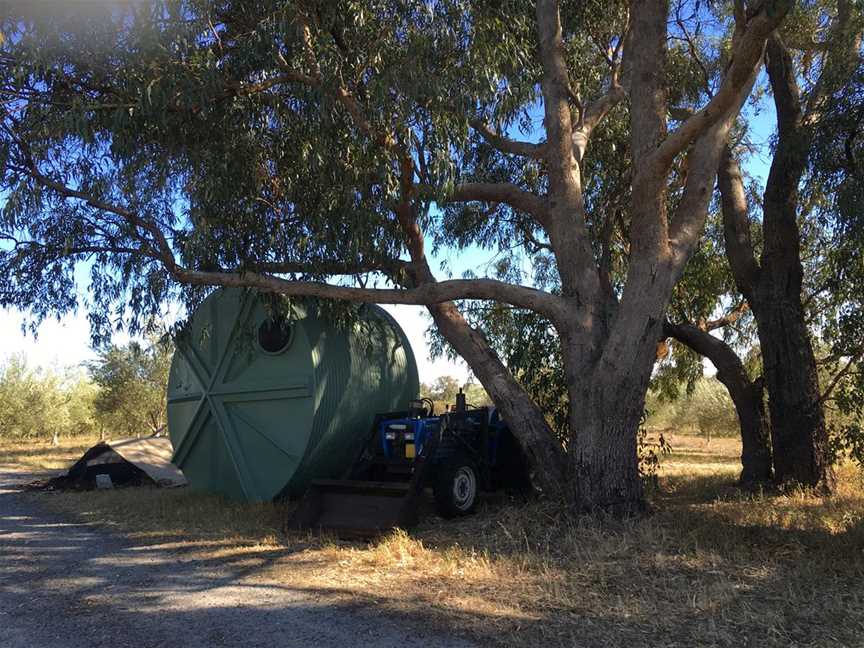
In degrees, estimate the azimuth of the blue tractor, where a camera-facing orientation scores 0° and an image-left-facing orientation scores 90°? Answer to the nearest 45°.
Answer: approximately 45°

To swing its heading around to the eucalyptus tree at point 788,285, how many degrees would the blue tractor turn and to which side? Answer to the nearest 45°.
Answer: approximately 135° to its left

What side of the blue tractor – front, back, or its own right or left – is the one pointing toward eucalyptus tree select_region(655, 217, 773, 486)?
back

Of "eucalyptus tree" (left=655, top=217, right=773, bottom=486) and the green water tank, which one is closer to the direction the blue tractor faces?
the green water tank
